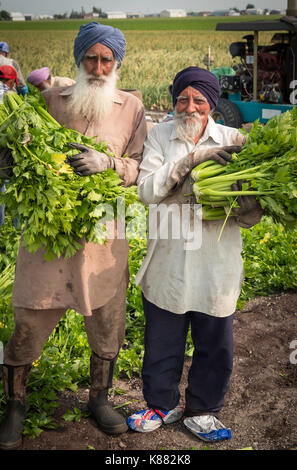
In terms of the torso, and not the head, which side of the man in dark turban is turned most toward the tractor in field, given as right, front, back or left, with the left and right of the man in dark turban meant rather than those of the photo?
back

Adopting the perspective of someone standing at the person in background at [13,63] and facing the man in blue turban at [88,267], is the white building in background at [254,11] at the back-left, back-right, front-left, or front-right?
back-left

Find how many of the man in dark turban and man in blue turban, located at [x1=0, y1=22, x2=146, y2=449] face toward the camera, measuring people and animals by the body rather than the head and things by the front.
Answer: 2

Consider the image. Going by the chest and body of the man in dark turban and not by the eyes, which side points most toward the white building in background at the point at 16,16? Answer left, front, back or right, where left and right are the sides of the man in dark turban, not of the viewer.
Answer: back

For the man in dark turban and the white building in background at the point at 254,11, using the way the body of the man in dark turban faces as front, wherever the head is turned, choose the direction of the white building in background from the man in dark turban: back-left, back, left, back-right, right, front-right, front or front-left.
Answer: back

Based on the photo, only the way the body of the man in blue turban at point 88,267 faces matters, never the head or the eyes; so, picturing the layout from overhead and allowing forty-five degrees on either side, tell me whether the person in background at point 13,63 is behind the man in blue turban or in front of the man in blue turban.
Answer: behind

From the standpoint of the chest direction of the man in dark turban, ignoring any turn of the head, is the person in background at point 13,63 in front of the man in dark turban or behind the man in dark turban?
behind

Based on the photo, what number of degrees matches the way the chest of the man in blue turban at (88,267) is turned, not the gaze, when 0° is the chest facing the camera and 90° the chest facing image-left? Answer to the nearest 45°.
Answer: approximately 0°

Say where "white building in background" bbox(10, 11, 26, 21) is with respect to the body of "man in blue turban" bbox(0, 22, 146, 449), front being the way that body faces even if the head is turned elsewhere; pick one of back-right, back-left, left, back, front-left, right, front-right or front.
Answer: back
